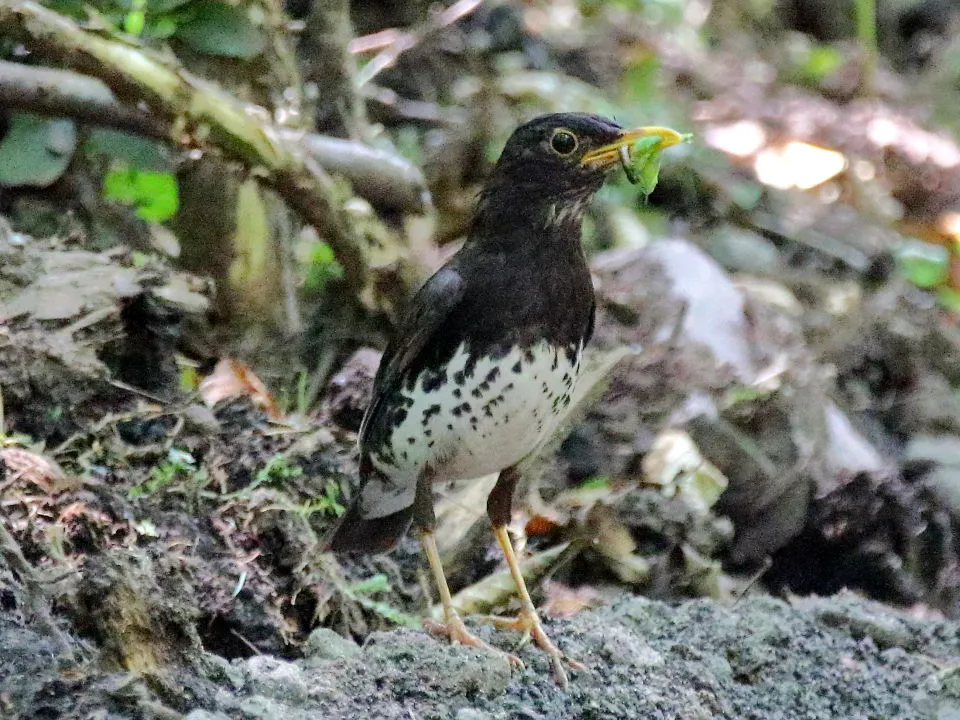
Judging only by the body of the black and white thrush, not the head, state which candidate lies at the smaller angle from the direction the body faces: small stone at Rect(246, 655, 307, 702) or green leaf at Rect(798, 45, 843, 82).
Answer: the small stone

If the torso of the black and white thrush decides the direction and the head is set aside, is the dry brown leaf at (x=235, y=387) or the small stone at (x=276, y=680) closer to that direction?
the small stone

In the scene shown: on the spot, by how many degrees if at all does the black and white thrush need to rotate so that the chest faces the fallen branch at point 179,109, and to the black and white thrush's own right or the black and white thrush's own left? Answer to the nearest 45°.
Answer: approximately 180°

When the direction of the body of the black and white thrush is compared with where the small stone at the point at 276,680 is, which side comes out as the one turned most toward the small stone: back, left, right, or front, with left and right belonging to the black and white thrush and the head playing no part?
right

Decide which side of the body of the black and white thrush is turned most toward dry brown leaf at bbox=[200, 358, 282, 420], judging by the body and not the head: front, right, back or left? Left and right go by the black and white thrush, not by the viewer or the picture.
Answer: back

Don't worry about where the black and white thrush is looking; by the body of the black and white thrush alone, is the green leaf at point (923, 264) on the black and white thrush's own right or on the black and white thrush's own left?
on the black and white thrush's own left

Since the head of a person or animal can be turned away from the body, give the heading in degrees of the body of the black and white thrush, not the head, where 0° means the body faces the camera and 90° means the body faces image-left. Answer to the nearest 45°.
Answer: approximately 315°

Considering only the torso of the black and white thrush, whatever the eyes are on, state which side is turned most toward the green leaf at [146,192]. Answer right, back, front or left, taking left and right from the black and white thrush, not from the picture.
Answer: back

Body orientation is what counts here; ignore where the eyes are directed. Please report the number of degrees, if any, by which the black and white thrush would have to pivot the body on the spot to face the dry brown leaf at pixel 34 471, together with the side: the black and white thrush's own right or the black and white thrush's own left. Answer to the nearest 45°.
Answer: approximately 135° to the black and white thrush's own right
